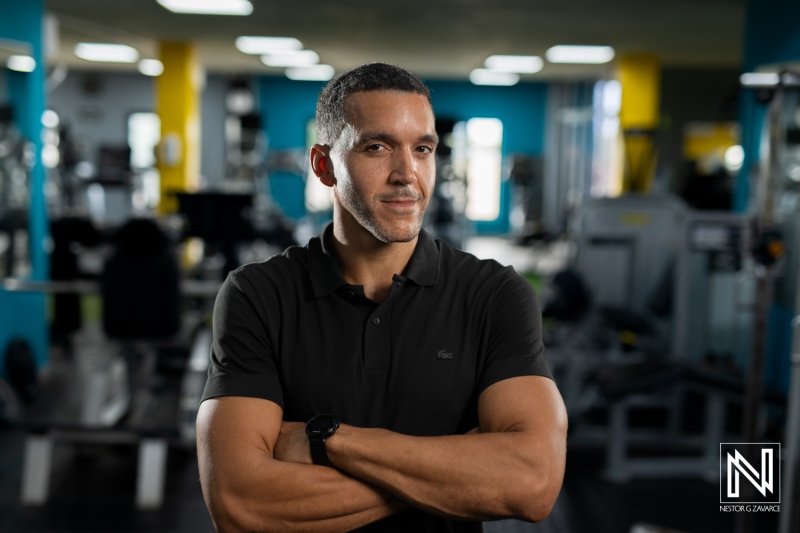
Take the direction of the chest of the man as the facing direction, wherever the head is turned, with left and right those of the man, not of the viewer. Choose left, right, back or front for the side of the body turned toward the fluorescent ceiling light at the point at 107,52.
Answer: back

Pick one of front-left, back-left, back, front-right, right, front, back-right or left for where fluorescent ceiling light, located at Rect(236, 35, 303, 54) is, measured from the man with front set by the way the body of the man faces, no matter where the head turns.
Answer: back

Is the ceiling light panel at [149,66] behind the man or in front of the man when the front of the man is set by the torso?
behind

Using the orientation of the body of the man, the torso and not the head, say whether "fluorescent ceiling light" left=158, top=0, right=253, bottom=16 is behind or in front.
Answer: behind

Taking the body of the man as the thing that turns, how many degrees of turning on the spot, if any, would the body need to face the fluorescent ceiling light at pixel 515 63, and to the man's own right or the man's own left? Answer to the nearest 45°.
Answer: approximately 180°

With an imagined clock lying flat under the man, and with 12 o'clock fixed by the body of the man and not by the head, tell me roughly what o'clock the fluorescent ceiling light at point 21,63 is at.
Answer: The fluorescent ceiling light is roughly at 5 o'clock from the man.

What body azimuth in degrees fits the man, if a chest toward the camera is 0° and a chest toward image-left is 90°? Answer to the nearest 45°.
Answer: approximately 0°

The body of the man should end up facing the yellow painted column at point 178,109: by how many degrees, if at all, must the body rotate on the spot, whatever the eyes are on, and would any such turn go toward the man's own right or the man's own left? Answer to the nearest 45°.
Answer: approximately 180°

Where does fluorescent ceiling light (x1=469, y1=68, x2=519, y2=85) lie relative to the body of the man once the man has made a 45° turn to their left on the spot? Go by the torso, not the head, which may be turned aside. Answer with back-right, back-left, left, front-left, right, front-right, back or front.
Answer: back-left

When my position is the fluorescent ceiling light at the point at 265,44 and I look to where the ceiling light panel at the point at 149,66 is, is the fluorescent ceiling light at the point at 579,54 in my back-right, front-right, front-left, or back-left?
back-right
